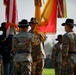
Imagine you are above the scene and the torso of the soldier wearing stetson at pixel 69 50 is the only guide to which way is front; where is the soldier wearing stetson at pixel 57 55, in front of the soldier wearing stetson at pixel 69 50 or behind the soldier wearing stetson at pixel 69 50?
in front

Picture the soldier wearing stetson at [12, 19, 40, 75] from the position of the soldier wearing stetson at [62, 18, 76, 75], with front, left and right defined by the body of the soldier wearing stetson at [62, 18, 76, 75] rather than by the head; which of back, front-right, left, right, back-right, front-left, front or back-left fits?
front-left

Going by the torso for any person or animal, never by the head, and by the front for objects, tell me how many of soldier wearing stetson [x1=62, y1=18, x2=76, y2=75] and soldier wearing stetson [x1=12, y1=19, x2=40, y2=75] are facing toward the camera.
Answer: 0

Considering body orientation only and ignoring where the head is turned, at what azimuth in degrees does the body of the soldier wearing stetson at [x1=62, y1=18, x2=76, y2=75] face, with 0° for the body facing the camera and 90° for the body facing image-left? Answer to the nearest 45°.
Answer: approximately 135°

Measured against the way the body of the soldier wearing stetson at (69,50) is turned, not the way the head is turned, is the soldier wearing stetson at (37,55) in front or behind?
in front
